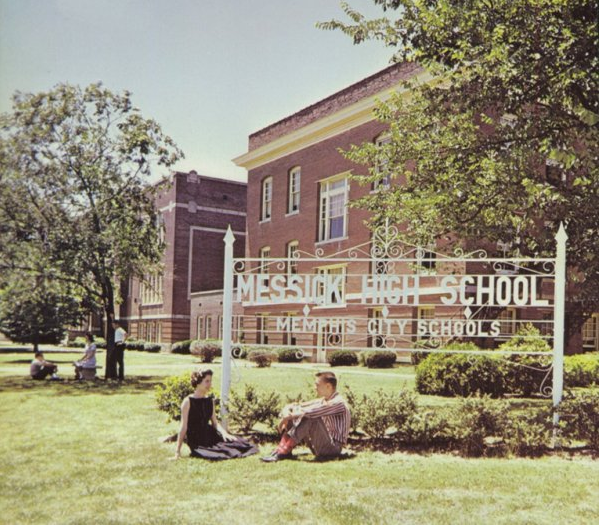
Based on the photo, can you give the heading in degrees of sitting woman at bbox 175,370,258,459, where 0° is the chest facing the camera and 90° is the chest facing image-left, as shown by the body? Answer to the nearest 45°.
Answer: approximately 315°

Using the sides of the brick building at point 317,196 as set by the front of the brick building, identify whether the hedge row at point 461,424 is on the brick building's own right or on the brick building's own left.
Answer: on the brick building's own left

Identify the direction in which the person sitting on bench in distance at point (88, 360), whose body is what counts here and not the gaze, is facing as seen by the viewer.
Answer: to the viewer's left

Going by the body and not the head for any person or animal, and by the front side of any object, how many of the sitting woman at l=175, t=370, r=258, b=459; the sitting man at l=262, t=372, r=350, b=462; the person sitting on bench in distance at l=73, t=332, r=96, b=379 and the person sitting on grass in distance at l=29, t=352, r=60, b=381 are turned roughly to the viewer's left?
2

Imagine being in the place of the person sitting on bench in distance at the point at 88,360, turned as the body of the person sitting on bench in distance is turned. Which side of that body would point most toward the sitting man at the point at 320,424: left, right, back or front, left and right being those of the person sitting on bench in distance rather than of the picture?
left

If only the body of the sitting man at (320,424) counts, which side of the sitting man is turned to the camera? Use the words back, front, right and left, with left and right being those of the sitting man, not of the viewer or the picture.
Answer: left

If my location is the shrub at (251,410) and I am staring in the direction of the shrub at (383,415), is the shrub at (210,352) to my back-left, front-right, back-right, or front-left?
back-left

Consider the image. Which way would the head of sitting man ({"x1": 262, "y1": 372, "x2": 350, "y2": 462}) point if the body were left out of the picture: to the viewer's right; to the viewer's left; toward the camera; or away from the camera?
to the viewer's left

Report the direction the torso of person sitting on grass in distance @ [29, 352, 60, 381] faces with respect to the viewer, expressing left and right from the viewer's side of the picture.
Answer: facing to the right of the viewer
